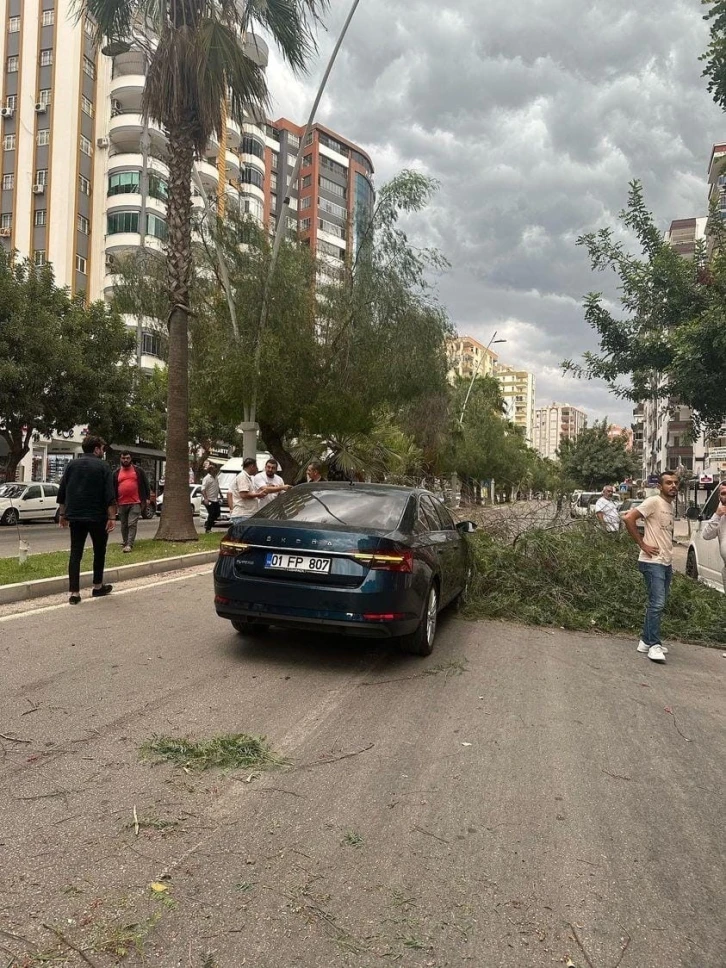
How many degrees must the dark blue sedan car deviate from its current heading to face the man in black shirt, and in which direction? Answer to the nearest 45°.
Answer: approximately 90° to its left

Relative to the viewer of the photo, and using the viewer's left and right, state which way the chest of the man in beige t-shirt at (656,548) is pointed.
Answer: facing the viewer and to the right of the viewer

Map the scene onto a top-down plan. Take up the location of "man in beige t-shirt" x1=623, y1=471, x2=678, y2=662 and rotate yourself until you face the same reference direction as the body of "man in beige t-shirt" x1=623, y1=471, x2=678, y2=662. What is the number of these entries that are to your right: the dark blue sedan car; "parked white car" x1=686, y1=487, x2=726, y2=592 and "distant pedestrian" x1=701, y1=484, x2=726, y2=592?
1

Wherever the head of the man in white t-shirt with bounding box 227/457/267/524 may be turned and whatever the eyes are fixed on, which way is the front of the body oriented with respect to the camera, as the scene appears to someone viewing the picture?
to the viewer's right

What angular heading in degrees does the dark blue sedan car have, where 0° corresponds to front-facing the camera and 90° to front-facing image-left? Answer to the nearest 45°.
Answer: approximately 225°

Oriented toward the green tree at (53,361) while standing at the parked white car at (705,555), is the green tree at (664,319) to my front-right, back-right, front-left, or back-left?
front-right

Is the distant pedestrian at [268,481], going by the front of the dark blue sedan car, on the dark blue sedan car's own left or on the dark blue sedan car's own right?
on the dark blue sedan car's own left

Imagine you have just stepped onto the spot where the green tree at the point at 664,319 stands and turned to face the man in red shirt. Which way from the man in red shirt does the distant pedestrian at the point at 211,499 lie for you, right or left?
right

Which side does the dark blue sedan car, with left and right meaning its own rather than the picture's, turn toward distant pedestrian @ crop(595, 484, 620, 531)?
front

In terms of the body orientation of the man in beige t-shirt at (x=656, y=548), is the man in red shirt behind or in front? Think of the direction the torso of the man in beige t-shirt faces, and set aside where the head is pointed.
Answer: behind
